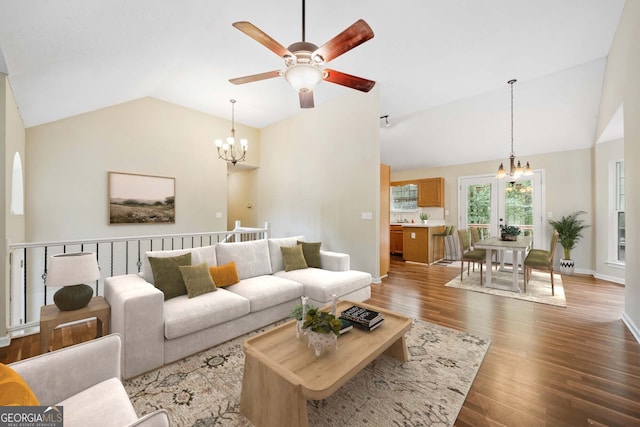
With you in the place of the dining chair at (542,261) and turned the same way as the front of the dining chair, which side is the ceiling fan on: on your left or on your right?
on your left

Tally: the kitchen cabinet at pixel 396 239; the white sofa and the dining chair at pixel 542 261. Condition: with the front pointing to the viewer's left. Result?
1

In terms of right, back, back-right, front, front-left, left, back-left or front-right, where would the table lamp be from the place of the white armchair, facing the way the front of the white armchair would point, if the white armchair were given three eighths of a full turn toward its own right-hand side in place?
back

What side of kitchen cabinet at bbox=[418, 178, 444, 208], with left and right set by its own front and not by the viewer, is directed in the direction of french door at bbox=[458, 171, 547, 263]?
left

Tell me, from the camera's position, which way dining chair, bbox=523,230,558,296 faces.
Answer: facing to the left of the viewer

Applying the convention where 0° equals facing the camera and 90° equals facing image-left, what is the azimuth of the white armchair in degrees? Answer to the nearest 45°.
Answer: approximately 225°

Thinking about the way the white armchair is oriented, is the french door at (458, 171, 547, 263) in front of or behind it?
in front

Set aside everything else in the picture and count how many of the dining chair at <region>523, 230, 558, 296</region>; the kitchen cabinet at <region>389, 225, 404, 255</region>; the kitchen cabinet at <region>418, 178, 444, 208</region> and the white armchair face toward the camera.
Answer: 2

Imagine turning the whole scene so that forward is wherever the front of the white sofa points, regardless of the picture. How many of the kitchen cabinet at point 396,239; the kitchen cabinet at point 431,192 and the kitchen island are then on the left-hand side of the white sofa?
3

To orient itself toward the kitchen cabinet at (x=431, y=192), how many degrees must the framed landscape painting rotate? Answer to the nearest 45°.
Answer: approximately 45° to its left
